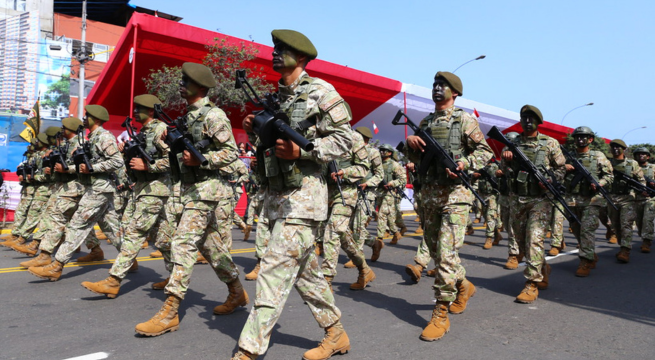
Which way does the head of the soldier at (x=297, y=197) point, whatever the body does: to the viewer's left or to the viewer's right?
to the viewer's left

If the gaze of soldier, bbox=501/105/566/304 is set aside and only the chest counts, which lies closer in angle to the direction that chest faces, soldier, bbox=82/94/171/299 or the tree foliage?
the soldier

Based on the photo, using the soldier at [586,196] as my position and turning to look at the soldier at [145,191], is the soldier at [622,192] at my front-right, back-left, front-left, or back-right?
back-right

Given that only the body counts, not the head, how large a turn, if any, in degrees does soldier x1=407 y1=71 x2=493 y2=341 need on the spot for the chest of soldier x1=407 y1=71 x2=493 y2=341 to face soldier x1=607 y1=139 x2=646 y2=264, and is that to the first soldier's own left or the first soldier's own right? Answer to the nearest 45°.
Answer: approximately 180°

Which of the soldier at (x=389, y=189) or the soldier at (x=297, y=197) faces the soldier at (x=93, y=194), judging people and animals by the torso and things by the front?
the soldier at (x=389, y=189)

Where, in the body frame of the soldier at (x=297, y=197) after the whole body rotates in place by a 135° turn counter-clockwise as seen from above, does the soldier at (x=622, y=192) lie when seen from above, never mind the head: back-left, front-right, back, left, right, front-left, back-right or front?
front-left

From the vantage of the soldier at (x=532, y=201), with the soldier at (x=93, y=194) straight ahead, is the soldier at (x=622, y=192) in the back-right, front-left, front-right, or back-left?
back-right

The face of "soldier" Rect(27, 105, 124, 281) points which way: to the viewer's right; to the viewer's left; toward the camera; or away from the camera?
to the viewer's left

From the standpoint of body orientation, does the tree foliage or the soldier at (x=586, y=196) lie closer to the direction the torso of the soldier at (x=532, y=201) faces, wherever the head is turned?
the tree foliage

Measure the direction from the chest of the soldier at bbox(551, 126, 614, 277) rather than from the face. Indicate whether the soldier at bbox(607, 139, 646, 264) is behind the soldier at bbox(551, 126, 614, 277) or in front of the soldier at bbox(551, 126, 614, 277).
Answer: behind
